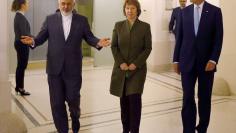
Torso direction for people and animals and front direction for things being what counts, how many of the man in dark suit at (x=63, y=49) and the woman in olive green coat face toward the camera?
2

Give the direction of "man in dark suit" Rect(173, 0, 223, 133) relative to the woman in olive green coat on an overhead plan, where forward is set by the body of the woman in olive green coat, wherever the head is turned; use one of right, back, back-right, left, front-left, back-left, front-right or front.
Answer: left

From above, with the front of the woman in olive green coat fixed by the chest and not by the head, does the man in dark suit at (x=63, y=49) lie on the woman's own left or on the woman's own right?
on the woman's own right

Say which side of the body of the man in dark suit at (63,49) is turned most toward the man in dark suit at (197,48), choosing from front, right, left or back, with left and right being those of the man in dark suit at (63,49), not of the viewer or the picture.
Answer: left

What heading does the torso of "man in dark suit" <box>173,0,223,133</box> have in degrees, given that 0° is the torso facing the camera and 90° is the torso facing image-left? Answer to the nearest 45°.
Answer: approximately 0°

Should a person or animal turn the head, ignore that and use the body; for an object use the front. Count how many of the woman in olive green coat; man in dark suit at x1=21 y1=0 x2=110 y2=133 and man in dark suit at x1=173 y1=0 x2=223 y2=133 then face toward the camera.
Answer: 3

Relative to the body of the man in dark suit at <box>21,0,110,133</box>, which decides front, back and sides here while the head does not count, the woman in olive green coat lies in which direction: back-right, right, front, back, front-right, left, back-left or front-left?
left

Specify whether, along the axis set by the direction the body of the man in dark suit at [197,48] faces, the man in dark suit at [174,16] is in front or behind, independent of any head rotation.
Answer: behind

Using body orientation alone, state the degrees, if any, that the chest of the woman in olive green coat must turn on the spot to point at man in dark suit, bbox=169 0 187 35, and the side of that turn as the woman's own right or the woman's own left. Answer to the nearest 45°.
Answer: approximately 180°

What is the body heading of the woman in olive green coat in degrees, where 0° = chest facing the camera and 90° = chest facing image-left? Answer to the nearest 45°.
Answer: approximately 0°
